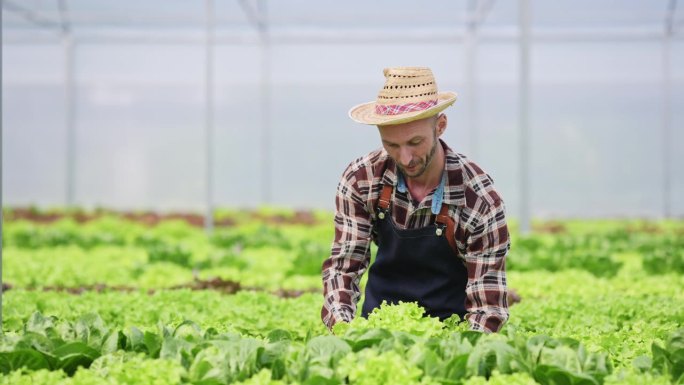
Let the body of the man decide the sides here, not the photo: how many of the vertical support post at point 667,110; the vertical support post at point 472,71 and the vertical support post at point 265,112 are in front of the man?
0

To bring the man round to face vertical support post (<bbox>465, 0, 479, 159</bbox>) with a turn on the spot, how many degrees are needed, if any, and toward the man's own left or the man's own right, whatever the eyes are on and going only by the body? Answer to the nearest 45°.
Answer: approximately 180°

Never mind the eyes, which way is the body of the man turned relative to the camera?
toward the camera

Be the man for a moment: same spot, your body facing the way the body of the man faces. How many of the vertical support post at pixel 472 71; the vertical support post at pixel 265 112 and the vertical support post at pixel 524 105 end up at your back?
3

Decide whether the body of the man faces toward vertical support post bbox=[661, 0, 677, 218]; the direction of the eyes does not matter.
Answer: no

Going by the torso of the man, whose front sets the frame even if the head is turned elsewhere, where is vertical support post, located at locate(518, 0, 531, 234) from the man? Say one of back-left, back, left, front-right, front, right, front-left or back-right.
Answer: back

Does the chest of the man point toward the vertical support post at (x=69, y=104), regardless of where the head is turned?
no

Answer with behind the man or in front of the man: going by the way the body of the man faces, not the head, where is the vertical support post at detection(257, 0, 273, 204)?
behind

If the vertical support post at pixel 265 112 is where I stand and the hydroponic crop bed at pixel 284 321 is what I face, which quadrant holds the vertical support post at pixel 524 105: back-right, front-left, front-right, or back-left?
front-left

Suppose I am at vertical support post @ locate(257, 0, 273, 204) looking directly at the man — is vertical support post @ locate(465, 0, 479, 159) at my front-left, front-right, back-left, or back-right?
front-left
